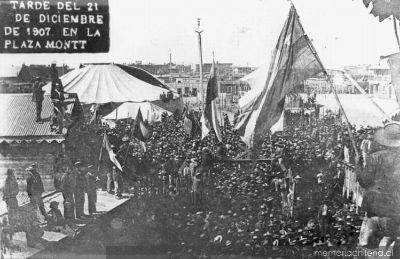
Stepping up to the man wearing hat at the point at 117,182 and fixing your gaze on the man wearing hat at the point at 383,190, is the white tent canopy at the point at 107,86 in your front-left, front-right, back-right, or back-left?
back-left

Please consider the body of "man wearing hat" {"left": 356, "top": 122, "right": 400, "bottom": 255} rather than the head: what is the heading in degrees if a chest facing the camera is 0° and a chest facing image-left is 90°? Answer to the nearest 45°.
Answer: approximately 180°

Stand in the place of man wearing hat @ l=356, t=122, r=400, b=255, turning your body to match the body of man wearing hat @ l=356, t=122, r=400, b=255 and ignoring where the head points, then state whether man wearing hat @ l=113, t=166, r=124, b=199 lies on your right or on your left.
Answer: on your left
